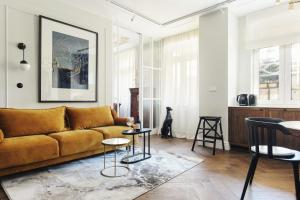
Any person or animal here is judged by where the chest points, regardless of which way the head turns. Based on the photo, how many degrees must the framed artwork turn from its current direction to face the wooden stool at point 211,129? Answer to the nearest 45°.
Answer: approximately 45° to its left

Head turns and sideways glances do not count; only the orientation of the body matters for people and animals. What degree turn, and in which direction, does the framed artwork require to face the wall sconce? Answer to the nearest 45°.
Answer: approximately 90° to its right

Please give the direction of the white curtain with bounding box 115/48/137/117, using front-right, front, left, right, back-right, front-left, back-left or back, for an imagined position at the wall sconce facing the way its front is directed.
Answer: left

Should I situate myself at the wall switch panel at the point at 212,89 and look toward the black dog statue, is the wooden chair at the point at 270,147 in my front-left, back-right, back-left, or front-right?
back-left

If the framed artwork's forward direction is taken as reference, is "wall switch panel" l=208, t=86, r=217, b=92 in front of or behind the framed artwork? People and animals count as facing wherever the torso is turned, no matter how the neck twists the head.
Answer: in front

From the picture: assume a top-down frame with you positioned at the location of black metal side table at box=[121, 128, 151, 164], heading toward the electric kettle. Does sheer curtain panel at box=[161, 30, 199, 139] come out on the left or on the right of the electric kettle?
left
